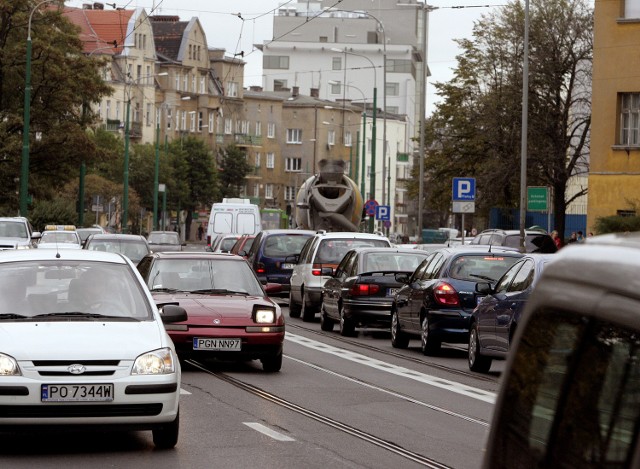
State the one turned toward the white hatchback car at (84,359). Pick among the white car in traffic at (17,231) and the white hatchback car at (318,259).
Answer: the white car in traffic

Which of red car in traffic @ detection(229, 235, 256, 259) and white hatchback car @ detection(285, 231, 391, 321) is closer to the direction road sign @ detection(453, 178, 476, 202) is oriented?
the white hatchback car

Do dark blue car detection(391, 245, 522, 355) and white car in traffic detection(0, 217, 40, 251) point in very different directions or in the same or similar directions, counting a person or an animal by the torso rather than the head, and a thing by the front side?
very different directions

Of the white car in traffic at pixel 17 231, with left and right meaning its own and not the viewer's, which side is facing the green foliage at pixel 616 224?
left

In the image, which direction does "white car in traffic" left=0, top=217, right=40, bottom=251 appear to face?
toward the camera

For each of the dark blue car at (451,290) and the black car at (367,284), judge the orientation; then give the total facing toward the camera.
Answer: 0

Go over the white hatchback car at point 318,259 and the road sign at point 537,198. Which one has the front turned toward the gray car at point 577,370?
the road sign

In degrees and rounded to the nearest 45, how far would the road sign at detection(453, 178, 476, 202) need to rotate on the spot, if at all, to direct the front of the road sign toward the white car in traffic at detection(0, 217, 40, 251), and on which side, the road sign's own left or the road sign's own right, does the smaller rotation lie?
approximately 90° to the road sign's own right

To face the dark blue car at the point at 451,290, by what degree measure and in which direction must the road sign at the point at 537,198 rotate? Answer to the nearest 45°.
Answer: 0° — it already faces it

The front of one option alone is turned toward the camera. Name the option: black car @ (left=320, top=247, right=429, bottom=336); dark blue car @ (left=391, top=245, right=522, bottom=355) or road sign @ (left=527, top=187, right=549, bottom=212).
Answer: the road sign

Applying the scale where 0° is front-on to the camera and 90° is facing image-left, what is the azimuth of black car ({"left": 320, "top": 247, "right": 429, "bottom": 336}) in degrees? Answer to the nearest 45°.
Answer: approximately 135°

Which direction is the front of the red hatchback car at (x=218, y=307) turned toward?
toward the camera
